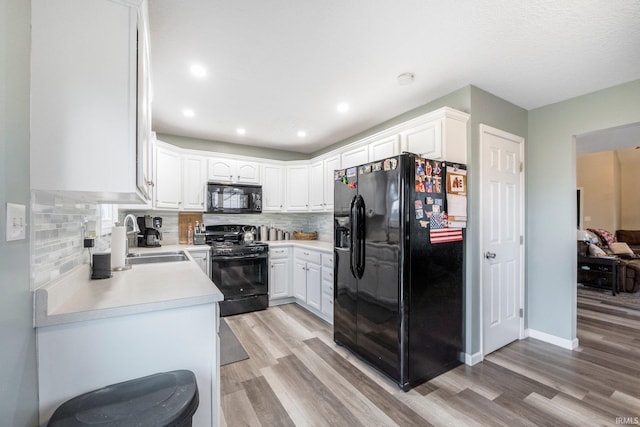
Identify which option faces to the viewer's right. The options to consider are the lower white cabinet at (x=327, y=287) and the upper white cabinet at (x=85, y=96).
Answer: the upper white cabinet

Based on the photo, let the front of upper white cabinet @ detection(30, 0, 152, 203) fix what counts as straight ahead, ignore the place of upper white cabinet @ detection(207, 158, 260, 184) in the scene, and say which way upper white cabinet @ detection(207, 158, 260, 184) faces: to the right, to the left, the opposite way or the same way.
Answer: to the right

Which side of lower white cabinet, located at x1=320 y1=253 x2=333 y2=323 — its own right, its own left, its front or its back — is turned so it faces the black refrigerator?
left

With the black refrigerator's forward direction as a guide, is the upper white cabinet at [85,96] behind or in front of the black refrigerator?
in front

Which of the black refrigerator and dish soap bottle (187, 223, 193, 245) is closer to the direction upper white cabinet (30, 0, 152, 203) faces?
the black refrigerator

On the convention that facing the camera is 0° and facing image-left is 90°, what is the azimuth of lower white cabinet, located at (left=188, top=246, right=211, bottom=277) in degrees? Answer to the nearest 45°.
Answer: approximately 0°

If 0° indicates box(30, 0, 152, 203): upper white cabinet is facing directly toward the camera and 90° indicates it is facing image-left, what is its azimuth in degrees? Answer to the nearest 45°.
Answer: approximately 270°

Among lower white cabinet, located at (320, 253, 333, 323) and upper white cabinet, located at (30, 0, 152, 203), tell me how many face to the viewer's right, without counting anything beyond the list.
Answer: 1

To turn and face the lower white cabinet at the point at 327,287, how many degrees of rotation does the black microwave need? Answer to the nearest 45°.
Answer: approximately 45° to its left

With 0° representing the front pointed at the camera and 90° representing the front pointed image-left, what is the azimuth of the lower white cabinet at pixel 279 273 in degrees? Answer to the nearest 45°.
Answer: approximately 315°
